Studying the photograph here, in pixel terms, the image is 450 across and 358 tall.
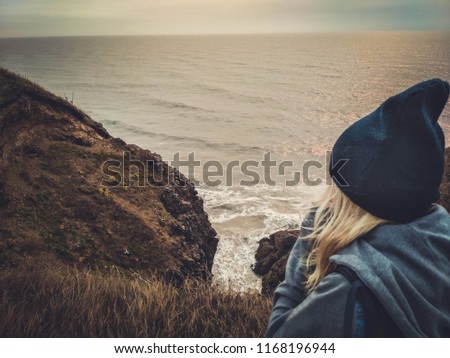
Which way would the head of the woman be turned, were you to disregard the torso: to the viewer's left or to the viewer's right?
to the viewer's left

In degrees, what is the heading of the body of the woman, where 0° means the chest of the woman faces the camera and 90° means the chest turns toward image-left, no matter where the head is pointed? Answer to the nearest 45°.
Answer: approximately 135°

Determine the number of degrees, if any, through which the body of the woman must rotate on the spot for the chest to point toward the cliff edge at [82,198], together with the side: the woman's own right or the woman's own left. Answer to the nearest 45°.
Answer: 0° — they already face it
